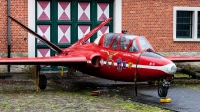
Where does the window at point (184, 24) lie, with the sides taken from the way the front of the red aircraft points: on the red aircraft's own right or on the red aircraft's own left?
on the red aircraft's own left

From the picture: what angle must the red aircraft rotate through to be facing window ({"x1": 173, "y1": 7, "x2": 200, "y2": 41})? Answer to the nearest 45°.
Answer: approximately 90° to its left
